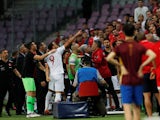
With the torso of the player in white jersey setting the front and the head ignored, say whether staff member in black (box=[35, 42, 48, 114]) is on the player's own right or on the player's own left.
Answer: on the player's own left

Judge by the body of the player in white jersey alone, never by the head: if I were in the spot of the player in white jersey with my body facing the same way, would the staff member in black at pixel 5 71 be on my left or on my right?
on my left

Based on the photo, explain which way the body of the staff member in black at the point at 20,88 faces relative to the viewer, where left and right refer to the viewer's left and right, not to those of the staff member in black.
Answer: facing to the right of the viewer

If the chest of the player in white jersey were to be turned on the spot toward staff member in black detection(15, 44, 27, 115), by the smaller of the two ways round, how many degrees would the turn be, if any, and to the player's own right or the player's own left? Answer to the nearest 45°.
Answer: approximately 90° to the player's own left
